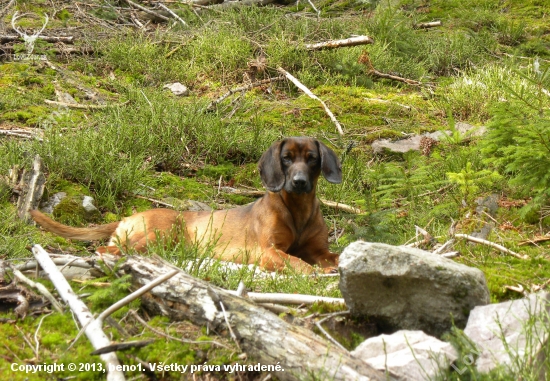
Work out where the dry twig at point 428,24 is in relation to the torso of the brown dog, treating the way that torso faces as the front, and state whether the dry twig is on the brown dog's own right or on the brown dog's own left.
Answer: on the brown dog's own left

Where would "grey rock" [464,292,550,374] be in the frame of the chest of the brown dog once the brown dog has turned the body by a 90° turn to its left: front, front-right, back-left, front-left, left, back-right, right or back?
back-right

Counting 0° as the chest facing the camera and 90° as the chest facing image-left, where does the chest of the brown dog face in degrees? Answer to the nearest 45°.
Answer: approximately 315°

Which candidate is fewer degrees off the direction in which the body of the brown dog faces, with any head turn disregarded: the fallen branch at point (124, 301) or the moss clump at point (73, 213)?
the fallen branch

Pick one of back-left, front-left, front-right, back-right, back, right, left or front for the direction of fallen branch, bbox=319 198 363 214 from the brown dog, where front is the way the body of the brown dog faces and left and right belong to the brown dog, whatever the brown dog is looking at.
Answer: left

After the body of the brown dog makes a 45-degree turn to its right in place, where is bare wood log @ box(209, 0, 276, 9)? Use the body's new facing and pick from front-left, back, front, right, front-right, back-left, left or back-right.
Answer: back

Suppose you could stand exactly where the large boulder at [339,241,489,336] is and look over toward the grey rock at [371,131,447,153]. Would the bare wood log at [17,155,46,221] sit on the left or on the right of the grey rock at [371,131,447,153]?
left

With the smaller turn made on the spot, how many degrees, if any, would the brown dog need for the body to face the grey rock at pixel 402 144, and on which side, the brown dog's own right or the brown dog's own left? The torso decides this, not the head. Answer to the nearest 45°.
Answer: approximately 90° to the brown dog's own left

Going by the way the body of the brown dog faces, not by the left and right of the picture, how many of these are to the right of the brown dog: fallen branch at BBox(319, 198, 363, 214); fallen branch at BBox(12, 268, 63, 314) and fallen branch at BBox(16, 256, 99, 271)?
2

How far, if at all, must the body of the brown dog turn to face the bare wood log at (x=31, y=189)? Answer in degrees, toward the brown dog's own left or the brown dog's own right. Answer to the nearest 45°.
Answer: approximately 135° to the brown dog's own right

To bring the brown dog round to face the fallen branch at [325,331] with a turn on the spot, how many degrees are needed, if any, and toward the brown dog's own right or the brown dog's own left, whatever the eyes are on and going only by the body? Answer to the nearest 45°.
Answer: approximately 45° to the brown dog's own right

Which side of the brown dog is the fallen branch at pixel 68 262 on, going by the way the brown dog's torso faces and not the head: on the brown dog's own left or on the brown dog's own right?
on the brown dog's own right

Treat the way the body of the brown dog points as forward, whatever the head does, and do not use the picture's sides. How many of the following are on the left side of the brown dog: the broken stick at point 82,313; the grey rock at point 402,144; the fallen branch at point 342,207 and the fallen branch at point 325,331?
2
